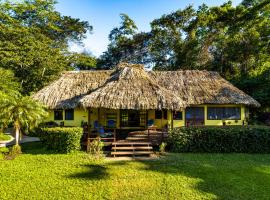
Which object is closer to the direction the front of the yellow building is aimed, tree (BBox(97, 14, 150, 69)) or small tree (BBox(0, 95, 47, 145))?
the small tree

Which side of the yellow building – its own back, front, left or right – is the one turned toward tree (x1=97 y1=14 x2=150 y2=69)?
back

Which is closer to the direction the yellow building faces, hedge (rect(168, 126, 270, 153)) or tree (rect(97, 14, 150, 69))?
the hedge

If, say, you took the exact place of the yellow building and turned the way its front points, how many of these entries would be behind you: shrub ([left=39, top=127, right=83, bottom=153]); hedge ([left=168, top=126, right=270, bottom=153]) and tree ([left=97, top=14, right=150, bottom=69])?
1

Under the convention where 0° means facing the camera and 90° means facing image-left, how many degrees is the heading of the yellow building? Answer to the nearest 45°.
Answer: approximately 0°

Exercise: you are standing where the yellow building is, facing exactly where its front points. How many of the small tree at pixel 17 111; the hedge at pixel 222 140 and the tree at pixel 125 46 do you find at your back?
1

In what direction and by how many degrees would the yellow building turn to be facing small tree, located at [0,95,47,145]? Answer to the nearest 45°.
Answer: approximately 45° to its right
